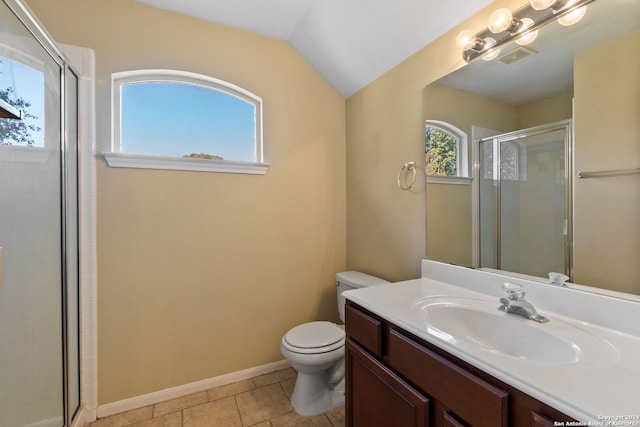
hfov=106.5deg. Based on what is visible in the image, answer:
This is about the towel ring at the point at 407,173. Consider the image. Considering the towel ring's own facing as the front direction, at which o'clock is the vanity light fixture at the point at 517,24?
The vanity light fixture is roughly at 9 o'clock from the towel ring.

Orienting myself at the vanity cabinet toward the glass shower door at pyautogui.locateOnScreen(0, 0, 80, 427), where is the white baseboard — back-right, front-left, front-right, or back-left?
front-right

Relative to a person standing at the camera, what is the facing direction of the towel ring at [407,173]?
facing the viewer and to the left of the viewer

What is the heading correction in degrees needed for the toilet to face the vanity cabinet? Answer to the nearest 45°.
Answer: approximately 90° to its left

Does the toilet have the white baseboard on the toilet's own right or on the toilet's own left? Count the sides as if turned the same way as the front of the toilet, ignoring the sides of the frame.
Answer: on the toilet's own right

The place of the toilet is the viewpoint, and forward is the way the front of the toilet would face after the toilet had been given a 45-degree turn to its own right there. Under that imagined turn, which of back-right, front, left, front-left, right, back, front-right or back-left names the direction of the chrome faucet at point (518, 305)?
back-left
